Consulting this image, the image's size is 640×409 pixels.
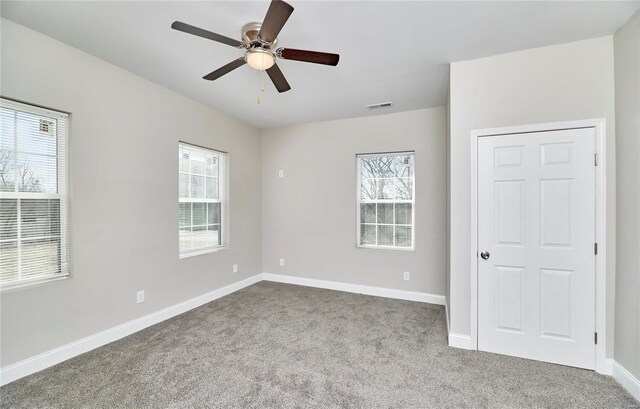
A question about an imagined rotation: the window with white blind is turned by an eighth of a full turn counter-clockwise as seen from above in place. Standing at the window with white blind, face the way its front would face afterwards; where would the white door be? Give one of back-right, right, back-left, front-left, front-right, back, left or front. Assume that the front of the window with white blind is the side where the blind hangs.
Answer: front-right

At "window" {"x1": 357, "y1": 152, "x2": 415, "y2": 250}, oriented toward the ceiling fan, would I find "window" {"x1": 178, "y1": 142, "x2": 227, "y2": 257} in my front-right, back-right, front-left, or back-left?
front-right

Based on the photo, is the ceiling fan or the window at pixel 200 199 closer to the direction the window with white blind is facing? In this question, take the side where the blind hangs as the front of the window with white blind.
the ceiling fan

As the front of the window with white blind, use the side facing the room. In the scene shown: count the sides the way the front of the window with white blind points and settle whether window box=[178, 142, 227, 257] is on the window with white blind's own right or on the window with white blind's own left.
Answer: on the window with white blind's own left

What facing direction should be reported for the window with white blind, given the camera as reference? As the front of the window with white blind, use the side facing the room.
facing the viewer and to the right of the viewer

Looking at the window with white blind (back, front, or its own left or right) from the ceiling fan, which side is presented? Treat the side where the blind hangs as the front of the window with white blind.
front

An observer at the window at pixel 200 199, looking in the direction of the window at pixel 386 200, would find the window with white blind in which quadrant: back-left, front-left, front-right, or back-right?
back-right

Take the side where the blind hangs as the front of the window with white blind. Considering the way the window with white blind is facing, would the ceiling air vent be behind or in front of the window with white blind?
in front

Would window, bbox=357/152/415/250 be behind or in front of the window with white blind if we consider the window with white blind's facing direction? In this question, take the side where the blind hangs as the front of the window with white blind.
in front

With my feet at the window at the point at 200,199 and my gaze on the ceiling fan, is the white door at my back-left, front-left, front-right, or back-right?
front-left

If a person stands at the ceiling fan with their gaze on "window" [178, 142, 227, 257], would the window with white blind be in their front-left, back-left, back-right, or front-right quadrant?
front-left
